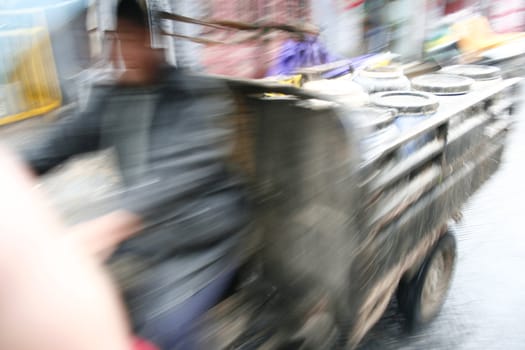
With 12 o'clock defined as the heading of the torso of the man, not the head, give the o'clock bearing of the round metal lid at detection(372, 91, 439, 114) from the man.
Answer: The round metal lid is roughly at 7 o'clock from the man.

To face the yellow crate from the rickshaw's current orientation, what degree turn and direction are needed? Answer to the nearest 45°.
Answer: approximately 90° to its right

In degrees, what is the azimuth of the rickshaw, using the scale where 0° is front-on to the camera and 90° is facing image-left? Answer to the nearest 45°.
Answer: approximately 45°

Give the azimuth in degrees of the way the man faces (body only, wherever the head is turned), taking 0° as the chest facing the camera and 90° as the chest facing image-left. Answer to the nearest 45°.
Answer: approximately 45°

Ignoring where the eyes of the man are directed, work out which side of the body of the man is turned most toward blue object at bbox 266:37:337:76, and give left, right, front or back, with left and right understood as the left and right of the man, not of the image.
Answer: back

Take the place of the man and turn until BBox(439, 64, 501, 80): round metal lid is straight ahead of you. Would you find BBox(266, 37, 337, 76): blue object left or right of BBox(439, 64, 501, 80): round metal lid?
left

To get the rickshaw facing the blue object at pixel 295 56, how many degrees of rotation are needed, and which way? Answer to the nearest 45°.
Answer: approximately 135° to its right

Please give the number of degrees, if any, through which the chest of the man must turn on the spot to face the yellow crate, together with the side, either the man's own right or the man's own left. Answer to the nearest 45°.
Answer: approximately 135° to the man's own right
